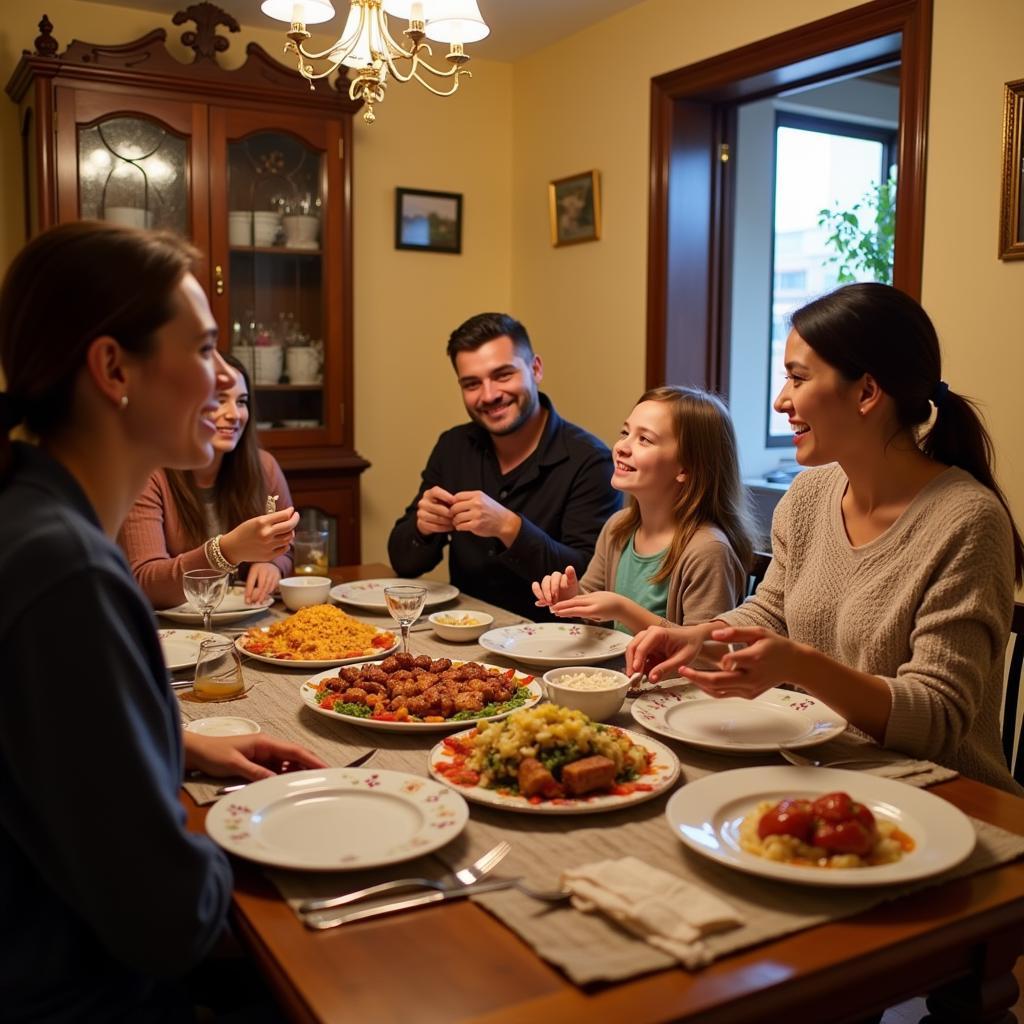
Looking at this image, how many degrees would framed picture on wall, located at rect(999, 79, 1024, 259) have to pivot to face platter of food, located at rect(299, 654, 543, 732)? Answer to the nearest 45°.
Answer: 0° — it already faces it

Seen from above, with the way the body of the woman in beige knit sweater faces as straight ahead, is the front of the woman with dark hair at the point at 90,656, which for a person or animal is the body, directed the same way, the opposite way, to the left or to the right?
the opposite way

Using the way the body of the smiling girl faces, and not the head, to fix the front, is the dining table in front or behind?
in front

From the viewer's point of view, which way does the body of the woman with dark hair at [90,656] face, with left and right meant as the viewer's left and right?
facing to the right of the viewer

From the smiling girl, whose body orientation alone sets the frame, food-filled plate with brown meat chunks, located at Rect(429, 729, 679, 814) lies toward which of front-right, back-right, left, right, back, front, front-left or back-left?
front-left

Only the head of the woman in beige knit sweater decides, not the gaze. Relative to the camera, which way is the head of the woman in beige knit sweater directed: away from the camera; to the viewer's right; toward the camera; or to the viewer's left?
to the viewer's left

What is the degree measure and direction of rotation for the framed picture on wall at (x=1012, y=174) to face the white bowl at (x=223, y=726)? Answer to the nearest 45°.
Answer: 0° — it already faces it

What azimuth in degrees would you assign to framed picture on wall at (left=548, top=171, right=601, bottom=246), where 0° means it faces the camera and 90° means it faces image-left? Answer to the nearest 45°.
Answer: approximately 45°

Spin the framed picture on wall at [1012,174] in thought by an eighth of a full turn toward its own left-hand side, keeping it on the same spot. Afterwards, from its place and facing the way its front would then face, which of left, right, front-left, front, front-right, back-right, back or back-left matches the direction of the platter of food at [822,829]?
front

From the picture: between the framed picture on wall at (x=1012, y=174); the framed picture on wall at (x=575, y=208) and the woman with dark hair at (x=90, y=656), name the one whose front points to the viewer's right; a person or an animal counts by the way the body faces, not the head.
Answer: the woman with dark hair
